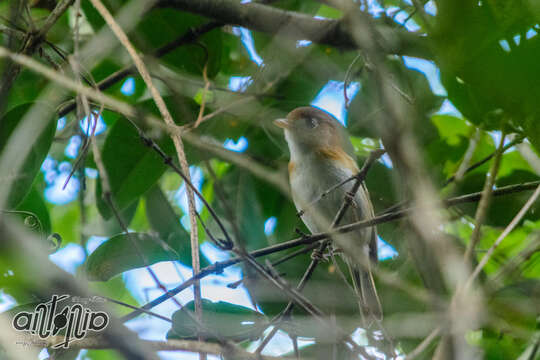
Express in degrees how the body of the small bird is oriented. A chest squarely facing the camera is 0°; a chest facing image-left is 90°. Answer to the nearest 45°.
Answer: approximately 45°

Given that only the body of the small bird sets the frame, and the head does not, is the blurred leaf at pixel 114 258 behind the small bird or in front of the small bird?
in front

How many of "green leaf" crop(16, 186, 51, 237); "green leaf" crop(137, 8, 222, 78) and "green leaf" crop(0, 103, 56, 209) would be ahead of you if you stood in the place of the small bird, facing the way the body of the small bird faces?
3

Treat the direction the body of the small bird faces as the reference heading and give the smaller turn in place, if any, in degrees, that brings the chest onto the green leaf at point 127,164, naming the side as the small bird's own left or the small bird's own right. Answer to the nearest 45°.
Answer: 0° — it already faces it

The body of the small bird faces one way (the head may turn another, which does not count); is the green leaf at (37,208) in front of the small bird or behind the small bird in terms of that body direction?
in front

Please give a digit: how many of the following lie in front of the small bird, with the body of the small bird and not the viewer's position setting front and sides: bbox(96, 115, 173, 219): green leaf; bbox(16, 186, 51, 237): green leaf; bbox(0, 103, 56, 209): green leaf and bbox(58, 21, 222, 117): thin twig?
4

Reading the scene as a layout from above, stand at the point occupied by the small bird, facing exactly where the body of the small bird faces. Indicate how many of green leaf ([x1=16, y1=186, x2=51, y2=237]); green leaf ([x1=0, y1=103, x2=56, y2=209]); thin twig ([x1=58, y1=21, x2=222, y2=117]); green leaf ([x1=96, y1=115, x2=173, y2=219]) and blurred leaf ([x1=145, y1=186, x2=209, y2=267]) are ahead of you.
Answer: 5
